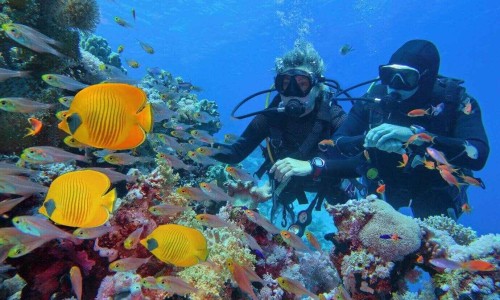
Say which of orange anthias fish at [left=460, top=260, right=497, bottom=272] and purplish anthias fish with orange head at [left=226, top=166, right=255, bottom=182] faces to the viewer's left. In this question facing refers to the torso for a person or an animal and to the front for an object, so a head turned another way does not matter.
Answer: purplish anthias fish with orange head at [left=226, top=166, right=255, bottom=182]

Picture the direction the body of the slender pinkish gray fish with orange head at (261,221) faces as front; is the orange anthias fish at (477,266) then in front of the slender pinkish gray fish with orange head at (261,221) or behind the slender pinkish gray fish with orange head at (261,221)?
behind

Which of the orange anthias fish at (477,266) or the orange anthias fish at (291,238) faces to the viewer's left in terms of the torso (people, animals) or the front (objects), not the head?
the orange anthias fish at (291,238)

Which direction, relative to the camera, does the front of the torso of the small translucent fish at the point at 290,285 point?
to the viewer's left

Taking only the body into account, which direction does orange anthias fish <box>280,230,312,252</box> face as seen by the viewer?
to the viewer's left

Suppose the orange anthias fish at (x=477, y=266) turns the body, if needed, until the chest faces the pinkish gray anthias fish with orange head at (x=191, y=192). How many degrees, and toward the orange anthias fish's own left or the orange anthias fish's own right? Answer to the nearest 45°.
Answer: approximately 135° to the orange anthias fish's own right

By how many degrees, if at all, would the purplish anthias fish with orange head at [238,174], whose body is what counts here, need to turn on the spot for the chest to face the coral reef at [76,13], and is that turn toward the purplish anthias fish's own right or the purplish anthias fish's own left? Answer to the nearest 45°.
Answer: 0° — it already faces it

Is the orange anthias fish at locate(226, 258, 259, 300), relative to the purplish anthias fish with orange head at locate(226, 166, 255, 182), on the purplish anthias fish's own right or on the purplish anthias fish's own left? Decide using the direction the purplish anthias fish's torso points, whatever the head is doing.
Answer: on the purplish anthias fish's own left

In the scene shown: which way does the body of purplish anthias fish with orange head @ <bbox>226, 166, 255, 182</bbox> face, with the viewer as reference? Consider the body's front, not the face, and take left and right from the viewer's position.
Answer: facing to the left of the viewer
